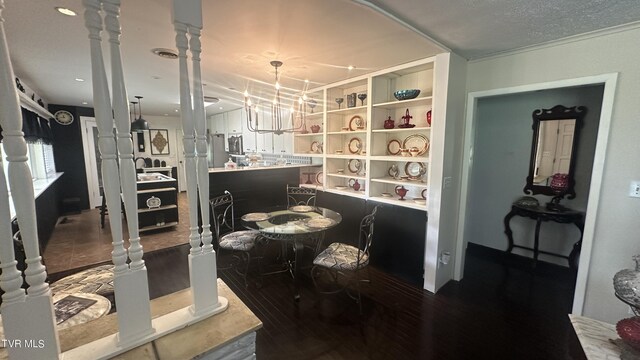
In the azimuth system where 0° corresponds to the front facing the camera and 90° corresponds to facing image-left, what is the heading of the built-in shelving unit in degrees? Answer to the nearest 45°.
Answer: approximately 45°

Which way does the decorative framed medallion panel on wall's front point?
toward the camera

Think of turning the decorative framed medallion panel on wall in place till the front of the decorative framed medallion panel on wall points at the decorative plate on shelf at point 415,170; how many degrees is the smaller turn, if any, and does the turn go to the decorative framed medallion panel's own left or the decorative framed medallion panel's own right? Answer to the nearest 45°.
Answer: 0° — it already faces it

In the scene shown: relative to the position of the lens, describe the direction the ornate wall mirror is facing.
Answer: facing the viewer and to the left of the viewer

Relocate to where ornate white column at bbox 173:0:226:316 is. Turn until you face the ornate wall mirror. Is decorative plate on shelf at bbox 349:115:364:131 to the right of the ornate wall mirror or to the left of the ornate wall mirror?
left

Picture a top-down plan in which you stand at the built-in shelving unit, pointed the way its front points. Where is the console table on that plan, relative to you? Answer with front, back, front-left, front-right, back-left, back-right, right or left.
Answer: back-left

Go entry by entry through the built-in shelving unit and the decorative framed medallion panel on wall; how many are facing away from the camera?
0

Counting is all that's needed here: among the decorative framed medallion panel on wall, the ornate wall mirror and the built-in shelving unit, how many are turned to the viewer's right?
0

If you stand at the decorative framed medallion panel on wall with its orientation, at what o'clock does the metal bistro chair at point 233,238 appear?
The metal bistro chair is roughly at 12 o'clock from the decorative framed medallion panel on wall.

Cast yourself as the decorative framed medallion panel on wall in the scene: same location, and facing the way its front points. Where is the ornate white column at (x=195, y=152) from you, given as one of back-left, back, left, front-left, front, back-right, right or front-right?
front

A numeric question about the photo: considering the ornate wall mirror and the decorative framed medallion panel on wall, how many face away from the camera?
0

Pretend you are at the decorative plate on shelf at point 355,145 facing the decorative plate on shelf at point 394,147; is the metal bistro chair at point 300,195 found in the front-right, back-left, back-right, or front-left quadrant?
back-right

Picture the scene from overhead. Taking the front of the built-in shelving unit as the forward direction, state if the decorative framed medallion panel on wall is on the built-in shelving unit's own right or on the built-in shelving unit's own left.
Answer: on the built-in shelving unit's own right
